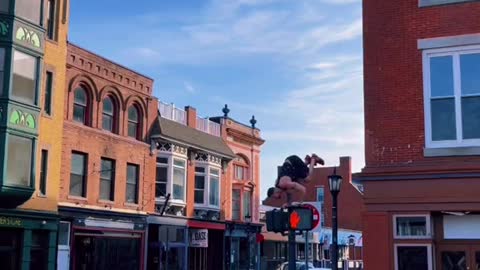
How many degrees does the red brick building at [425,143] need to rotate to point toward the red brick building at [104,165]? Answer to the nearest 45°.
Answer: approximately 135° to its right

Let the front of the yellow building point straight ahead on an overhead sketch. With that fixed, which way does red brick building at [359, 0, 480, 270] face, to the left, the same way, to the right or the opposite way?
to the right

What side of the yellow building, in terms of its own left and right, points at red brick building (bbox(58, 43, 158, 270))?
left

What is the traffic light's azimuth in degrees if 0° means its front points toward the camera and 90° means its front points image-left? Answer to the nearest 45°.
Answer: approximately 315°

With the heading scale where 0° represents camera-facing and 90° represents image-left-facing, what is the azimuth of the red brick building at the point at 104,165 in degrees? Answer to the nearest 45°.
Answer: approximately 315°

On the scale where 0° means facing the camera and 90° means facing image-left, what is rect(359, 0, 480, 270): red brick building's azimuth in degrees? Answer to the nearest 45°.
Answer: approximately 0°

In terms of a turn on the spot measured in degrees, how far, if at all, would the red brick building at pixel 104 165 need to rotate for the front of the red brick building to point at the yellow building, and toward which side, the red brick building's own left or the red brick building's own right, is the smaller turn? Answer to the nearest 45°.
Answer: approximately 90° to the red brick building's own right
